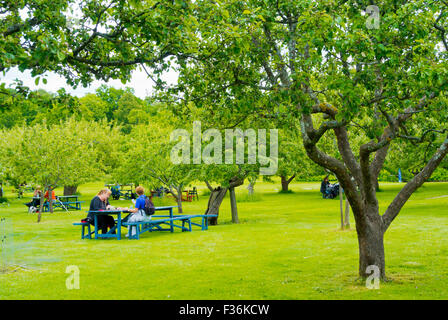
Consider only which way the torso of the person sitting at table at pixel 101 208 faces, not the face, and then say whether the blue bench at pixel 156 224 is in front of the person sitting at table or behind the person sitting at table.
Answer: in front

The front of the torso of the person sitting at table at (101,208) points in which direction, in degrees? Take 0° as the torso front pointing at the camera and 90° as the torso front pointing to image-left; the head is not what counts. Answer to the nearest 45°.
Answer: approximately 270°

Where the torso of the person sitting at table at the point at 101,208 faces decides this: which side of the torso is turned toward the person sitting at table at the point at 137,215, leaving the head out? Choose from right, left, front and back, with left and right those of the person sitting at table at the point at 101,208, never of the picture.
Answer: front
